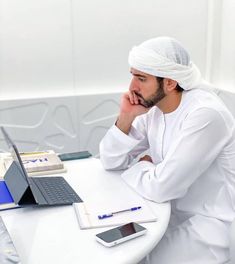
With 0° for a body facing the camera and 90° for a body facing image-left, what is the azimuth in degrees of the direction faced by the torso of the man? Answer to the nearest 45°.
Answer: approximately 45°

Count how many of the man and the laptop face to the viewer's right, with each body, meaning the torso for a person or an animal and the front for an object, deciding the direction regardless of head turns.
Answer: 1

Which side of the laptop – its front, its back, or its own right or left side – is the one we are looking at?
right

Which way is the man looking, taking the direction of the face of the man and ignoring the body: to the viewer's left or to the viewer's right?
to the viewer's left
